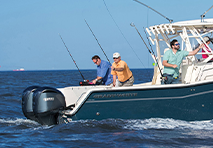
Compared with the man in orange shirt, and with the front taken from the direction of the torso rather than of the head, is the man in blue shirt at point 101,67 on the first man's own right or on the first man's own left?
on the first man's own right

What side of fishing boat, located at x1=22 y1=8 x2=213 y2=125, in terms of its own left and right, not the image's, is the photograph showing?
right

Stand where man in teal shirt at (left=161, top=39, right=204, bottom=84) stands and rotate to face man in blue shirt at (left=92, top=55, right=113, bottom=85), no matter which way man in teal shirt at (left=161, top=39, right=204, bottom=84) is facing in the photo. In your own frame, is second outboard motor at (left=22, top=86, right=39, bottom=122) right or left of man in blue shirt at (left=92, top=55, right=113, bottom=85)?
left

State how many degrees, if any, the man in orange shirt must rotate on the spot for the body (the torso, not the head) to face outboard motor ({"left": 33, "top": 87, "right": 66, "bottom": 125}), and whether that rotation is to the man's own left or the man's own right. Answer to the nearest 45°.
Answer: approximately 45° to the man's own right

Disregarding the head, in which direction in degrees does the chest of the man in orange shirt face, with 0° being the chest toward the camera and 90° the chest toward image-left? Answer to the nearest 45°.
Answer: approximately 45°

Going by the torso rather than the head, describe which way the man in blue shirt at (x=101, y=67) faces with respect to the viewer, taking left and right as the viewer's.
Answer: facing to the left of the viewer

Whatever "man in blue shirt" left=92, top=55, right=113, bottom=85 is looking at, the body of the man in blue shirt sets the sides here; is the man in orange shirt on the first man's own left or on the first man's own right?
on the first man's own left
